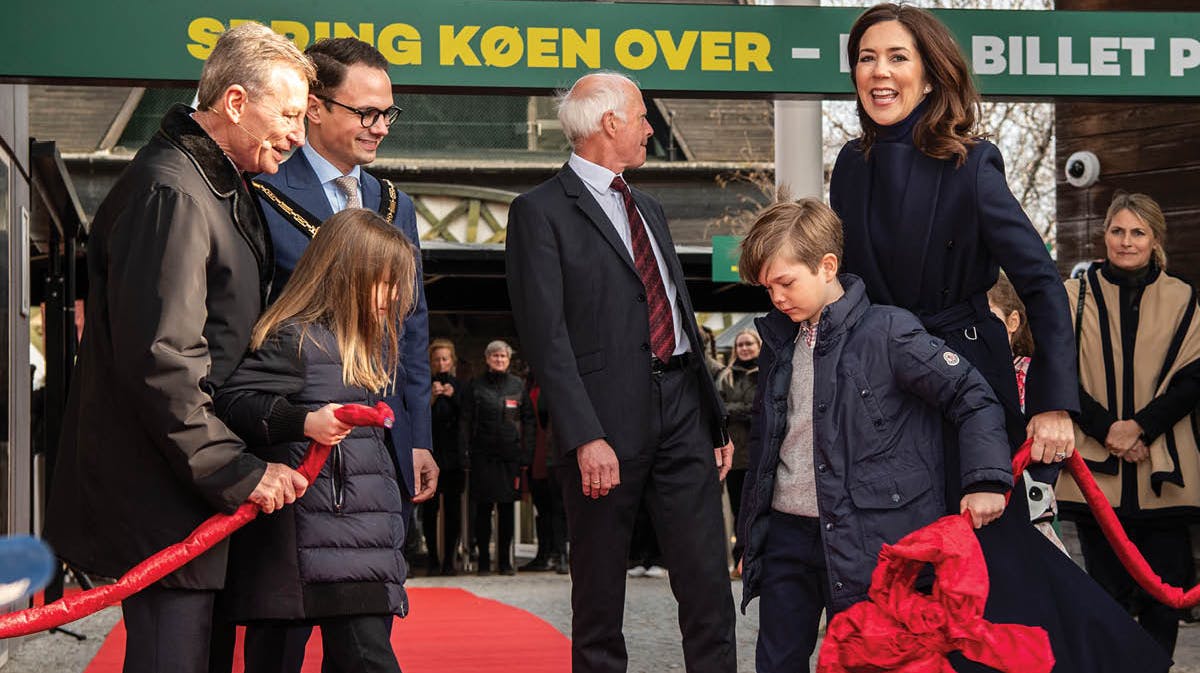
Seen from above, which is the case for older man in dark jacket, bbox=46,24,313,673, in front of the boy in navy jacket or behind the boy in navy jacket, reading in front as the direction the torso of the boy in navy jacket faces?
in front

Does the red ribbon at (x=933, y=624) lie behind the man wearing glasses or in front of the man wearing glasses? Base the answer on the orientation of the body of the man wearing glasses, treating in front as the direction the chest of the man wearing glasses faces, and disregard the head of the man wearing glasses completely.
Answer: in front

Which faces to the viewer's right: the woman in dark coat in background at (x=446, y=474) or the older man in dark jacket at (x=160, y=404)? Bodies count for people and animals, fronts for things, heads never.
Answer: the older man in dark jacket

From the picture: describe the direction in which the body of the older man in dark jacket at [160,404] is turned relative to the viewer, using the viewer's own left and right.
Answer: facing to the right of the viewer

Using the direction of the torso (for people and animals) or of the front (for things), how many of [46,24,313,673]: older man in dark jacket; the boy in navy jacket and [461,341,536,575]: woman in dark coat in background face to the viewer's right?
1

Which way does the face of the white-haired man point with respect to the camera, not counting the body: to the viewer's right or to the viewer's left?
to the viewer's right

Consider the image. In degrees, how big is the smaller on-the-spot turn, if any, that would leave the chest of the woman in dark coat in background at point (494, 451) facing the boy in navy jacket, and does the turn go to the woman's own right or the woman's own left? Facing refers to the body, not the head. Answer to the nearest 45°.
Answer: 0° — they already face them

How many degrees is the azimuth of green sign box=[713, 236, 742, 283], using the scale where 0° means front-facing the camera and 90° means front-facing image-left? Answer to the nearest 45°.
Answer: approximately 0°

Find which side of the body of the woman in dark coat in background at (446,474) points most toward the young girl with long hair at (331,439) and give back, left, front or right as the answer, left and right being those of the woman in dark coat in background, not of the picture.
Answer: front

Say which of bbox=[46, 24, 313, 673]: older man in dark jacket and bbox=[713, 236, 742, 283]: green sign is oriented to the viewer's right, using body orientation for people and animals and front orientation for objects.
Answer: the older man in dark jacket

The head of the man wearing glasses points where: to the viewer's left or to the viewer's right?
to the viewer's right
